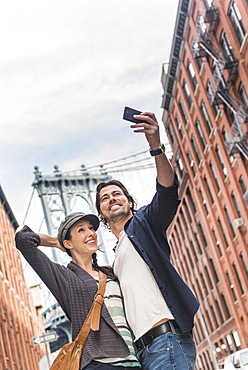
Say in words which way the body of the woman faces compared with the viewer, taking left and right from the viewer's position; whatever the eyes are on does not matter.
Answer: facing the viewer and to the right of the viewer

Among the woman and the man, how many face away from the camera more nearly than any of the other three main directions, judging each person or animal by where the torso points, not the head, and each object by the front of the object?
0

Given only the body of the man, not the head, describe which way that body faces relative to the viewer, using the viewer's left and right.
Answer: facing the viewer and to the left of the viewer

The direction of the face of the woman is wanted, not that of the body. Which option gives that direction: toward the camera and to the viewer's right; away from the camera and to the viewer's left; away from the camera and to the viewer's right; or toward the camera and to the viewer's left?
toward the camera and to the viewer's right

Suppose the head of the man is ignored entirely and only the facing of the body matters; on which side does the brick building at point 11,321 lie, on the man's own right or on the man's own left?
on the man's own right

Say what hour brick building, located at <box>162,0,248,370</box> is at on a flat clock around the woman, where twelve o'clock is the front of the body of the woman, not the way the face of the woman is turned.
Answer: The brick building is roughly at 8 o'clock from the woman.

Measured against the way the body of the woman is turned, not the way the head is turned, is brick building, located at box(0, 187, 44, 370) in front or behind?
behind
